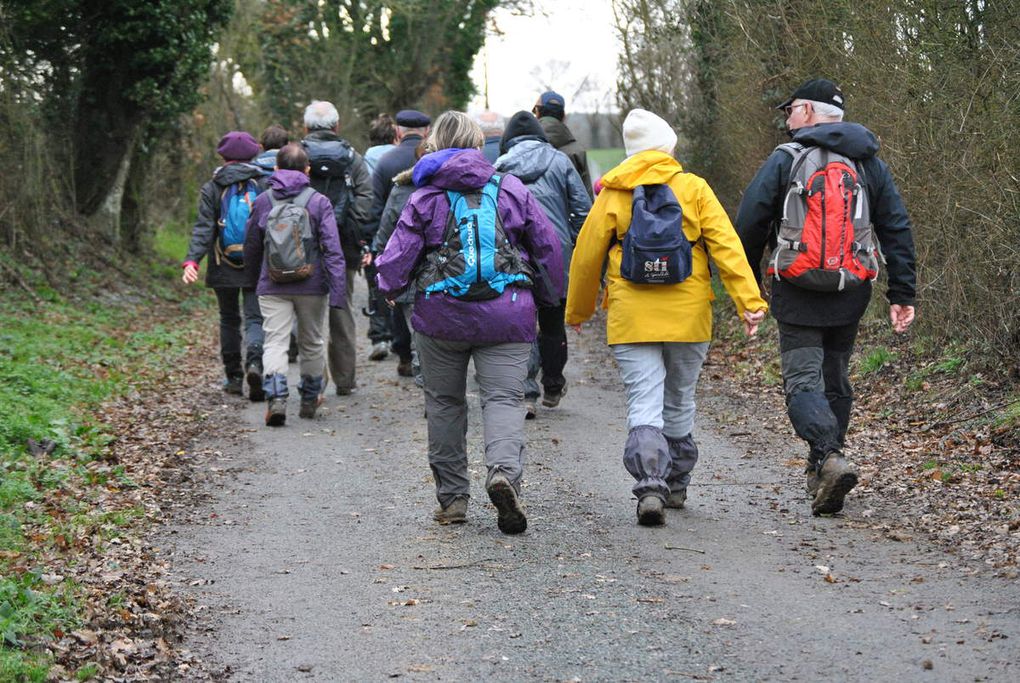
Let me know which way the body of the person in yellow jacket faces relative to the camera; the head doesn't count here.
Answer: away from the camera

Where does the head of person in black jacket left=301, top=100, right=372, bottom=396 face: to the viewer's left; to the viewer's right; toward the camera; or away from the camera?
away from the camera

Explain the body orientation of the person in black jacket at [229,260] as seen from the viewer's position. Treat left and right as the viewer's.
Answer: facing away from the viewer

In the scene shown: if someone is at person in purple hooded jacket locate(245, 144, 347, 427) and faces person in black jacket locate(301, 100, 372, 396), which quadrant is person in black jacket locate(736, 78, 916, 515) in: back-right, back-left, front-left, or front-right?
back-right

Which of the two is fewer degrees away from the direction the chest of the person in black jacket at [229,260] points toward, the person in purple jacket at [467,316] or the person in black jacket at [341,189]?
the person in black jacket

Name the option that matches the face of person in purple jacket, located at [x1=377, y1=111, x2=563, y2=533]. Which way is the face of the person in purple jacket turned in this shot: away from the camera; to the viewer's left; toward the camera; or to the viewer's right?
away from the camera

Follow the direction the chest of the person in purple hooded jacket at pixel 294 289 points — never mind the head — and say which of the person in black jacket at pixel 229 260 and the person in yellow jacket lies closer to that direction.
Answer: the person in black jacket

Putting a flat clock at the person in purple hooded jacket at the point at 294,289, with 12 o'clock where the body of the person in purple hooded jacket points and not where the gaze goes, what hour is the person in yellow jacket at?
The person in yellow jacket is roughly at 5 o'clock from the person in purple hooded jacket.

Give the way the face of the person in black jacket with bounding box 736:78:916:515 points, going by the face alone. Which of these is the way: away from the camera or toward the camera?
away from the camera

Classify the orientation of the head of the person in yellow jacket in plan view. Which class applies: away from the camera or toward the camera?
away from the camera

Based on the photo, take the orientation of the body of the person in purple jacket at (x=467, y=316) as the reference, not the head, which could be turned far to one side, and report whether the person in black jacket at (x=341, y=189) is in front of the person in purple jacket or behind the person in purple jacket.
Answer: in front

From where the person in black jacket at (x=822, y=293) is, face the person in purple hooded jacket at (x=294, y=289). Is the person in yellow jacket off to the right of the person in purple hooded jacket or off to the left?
left

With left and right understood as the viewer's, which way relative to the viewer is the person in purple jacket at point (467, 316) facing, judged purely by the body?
facing away from the viewer

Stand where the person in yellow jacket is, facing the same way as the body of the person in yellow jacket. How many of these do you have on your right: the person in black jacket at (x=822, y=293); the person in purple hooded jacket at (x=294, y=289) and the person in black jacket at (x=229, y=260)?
1

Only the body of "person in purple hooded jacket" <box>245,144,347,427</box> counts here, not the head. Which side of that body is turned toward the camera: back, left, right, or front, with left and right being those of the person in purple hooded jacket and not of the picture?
back

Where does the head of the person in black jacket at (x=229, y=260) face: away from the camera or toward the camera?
away from the camera

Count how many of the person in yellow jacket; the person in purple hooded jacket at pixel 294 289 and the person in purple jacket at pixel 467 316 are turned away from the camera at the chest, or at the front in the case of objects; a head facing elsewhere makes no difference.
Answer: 3
